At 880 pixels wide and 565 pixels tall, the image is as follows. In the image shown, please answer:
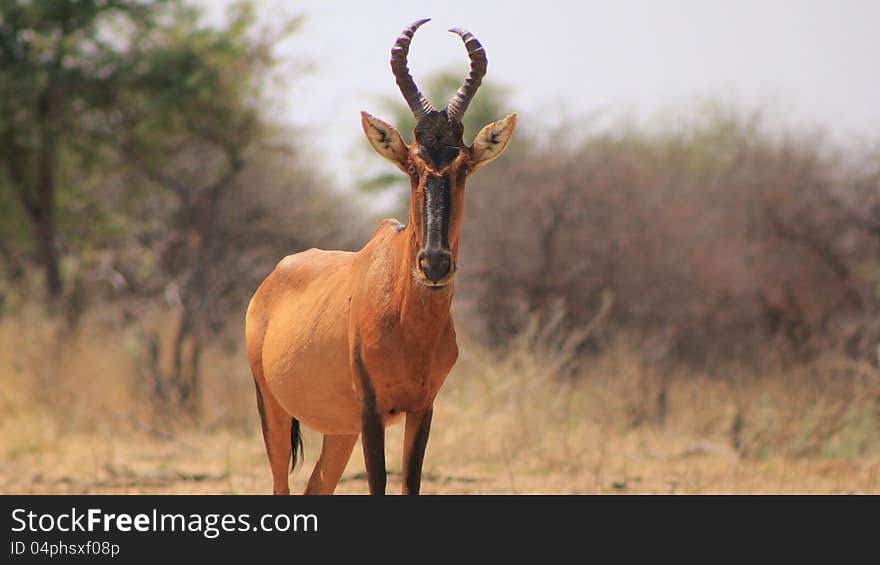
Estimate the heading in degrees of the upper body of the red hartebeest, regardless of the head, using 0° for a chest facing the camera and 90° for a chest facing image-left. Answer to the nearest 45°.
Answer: approximately 315°

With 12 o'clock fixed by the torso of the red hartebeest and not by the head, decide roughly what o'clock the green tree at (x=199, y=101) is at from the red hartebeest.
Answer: The green tree is roughly at 7 o'clock from the red hartebeest.

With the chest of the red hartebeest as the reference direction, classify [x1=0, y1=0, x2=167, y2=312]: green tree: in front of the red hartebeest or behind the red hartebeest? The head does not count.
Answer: behind
